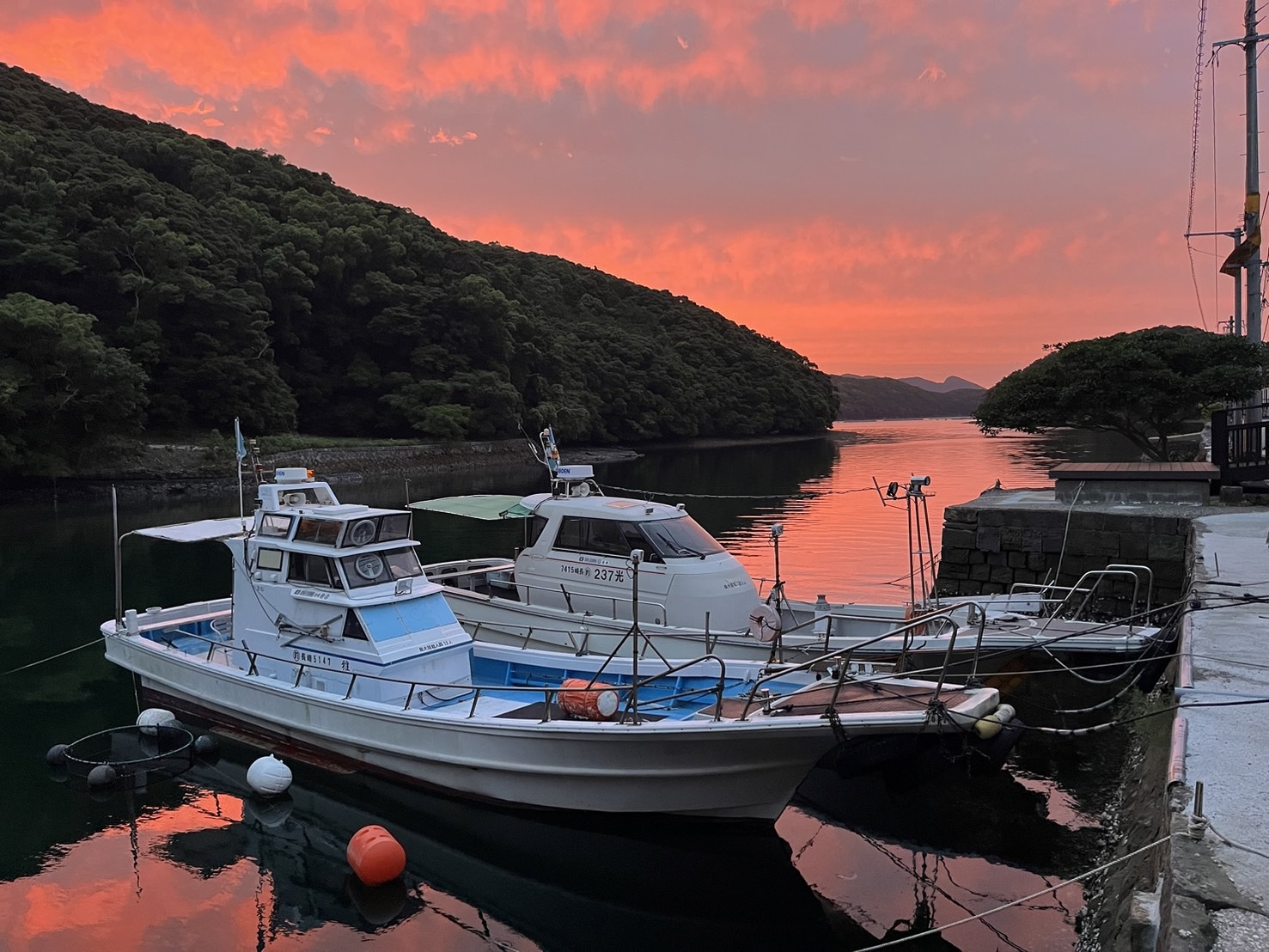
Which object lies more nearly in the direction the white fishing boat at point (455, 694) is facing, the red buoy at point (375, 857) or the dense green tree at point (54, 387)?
the red buoy

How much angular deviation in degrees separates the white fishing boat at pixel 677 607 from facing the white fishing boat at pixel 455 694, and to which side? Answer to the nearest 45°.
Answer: approximately 90° to its right

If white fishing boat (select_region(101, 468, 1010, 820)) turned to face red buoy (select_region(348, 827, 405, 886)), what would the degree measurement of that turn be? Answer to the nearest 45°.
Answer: approximately 45° to its right

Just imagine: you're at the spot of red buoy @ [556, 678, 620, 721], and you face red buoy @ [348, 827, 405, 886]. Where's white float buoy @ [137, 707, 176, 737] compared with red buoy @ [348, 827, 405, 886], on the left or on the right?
right

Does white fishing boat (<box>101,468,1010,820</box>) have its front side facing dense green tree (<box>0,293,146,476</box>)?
no

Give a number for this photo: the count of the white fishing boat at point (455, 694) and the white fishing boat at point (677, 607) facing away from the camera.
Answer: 0

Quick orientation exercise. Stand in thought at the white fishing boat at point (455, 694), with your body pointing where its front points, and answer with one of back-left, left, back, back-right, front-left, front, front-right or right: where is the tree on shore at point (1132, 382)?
left

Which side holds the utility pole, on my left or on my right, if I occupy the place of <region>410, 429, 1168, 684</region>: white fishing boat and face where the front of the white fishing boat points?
on my left

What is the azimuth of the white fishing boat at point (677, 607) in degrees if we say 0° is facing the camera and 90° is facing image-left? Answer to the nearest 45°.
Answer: approximately 315°

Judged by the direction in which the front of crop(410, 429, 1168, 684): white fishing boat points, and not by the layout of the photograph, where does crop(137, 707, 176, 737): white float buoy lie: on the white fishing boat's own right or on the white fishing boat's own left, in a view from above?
on the white fishing boat's own right

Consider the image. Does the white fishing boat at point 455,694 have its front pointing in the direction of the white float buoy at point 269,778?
no

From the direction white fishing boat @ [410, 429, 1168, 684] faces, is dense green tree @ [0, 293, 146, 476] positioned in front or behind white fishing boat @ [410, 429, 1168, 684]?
behind

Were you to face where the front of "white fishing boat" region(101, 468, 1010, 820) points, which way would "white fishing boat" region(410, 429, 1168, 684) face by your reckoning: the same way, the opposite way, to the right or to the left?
the same way

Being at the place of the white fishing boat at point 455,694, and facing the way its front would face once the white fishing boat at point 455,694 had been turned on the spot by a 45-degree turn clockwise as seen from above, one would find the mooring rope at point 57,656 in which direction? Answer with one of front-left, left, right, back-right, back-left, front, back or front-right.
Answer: back-right
